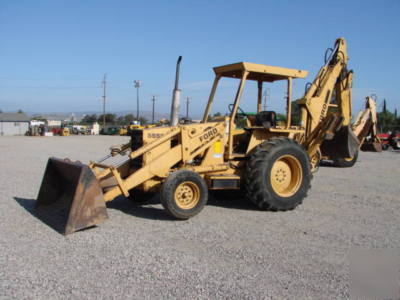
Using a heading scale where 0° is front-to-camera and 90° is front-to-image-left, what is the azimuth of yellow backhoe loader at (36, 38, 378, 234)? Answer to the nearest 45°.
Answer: approximately 45°
